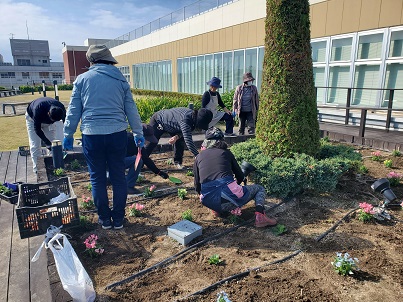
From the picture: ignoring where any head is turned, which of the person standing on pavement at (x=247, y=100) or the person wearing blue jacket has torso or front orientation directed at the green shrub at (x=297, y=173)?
the person standing on pavement

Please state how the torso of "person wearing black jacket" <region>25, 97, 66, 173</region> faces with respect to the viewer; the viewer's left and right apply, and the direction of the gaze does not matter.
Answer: facing the viewer and to the right of the viewer

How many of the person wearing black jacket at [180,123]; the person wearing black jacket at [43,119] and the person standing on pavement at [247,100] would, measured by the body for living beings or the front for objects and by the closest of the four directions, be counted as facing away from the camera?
0

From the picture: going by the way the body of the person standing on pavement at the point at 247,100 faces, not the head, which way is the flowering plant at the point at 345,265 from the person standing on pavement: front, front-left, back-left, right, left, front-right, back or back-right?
front

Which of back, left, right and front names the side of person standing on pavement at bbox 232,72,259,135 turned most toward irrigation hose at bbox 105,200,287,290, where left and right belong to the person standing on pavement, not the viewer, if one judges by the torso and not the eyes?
front

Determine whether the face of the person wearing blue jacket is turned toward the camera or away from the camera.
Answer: away from the camera

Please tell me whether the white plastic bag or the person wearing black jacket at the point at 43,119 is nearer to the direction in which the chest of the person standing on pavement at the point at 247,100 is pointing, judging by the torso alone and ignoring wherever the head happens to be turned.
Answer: the white plastic bag

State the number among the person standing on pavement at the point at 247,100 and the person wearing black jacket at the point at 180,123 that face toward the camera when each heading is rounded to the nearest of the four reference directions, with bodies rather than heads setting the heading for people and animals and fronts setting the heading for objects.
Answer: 1

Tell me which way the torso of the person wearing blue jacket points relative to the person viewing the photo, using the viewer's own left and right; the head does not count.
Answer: facing away from the viewer

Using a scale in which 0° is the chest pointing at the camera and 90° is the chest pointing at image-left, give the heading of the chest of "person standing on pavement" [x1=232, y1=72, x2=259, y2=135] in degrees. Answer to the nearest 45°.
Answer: approximately 0°

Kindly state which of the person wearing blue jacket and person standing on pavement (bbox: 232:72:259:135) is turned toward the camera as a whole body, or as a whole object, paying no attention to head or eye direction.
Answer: the person standing on pavement

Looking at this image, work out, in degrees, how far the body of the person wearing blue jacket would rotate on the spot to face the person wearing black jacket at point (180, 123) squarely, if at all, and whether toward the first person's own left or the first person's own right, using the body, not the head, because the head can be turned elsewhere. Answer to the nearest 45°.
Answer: approximately 45° to the first person's own right
